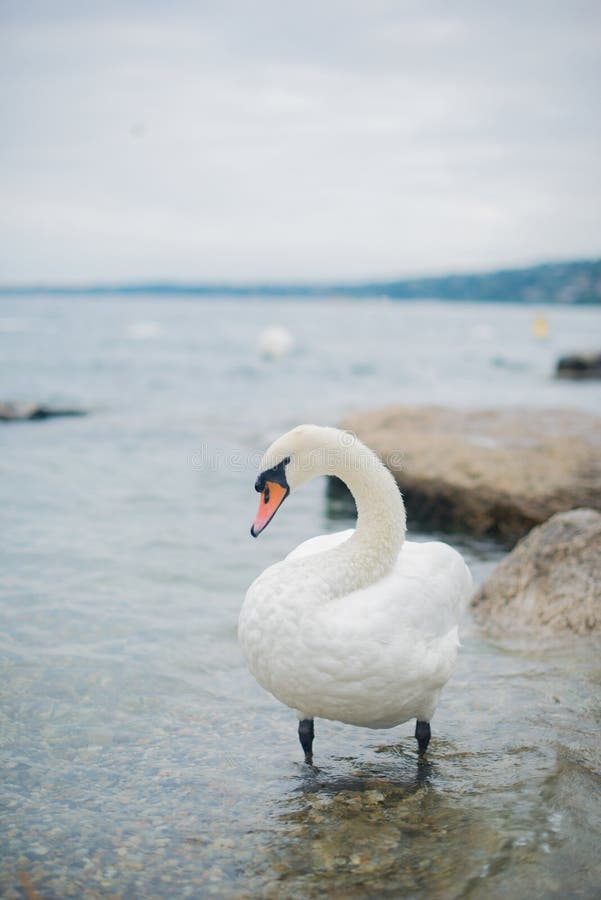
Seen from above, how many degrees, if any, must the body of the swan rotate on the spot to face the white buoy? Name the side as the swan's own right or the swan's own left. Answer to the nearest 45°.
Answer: approximately 135° to the swan's own right

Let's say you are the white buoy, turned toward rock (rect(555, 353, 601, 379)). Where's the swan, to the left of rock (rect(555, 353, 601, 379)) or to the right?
right

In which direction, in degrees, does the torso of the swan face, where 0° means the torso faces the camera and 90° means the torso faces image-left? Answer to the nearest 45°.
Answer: approximately 45°

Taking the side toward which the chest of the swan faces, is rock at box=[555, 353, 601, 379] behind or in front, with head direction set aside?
behind

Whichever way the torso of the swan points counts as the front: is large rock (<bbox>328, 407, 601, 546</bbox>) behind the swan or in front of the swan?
behind
